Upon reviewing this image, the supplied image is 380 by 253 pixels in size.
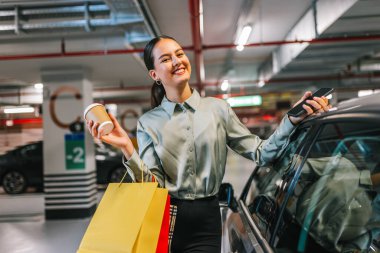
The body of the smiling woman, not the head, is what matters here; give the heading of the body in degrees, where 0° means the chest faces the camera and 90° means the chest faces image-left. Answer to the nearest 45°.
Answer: approximately 0°

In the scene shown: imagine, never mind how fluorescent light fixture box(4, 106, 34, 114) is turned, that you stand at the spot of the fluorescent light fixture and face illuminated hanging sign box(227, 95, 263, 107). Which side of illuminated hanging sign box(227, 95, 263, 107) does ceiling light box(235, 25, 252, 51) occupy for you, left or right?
right

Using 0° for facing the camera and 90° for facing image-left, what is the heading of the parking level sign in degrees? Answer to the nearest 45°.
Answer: approximately 0°

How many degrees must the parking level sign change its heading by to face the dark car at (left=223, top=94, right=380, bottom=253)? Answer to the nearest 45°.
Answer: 0° — it already faces it

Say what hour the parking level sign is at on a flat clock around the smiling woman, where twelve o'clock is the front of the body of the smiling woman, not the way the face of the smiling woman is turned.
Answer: The parking level sign is roughly at 5 o'clock from the smiling woman.

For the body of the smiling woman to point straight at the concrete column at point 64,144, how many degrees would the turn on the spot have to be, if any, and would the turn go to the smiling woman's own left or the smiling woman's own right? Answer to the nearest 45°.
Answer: approximately 135° to the smiling woman's own right

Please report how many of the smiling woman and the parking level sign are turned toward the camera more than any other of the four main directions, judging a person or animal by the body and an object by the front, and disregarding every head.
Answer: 2

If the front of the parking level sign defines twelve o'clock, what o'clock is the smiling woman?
The smiling woman is roughly at 12 o'clock from the parking level sign.

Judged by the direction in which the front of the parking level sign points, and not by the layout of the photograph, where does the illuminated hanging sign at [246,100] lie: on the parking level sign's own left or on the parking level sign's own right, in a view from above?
on the parking level sign's own left

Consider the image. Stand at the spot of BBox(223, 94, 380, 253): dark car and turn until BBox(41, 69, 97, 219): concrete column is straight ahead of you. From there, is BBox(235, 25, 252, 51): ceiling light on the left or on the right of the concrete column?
right

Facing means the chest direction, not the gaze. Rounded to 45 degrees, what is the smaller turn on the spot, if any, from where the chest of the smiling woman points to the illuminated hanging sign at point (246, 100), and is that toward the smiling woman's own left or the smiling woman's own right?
approximately 180°
